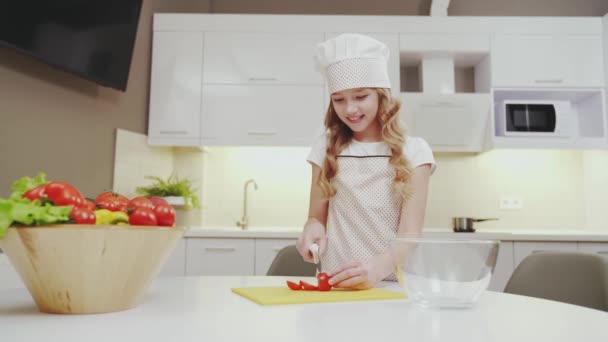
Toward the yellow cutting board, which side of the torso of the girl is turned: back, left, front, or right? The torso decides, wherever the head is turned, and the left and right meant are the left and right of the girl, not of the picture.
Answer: front

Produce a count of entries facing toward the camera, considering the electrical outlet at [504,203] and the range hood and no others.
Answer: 2

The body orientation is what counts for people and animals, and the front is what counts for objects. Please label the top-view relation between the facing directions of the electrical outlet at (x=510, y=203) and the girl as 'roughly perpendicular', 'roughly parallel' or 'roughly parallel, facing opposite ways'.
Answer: roughly parallel

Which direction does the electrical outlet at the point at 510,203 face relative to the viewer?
toward the camera

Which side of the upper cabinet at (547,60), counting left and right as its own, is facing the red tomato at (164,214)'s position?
front

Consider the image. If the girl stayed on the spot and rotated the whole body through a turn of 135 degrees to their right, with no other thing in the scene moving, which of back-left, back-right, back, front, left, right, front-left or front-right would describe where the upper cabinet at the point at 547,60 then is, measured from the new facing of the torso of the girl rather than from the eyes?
right

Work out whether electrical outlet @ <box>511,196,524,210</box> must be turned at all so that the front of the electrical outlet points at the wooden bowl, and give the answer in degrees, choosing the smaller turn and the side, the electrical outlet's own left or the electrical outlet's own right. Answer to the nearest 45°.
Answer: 0° — it already faces it

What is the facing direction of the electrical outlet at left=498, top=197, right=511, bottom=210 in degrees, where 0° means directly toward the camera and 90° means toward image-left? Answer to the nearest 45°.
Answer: approximately 0°

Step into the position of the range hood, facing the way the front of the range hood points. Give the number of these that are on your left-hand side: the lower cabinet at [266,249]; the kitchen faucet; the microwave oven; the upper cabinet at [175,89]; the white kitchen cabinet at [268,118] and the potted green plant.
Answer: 1

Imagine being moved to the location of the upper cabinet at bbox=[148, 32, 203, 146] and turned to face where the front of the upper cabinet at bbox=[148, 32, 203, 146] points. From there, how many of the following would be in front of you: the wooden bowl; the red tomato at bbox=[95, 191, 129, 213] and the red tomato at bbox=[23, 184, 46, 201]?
3

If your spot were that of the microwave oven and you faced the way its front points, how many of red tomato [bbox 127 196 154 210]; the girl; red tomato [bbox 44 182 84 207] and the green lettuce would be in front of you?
4

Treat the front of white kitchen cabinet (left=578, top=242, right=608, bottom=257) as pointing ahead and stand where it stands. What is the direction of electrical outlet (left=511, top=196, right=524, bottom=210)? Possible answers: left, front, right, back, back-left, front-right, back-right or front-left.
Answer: back-right

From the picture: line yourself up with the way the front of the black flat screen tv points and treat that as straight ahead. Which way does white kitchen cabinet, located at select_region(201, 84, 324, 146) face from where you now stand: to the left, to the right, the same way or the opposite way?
to the right

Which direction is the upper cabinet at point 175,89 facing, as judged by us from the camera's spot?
facing the viewer

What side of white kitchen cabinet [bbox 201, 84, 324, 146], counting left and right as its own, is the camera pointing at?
front

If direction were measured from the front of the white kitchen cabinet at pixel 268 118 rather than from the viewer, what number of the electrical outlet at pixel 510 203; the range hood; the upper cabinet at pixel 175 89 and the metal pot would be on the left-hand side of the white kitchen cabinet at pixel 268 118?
3

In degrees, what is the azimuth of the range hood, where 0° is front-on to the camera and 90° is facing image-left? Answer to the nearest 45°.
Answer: approximately 0°

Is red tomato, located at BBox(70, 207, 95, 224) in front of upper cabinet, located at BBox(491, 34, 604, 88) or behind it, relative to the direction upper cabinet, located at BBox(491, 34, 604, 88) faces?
in front
